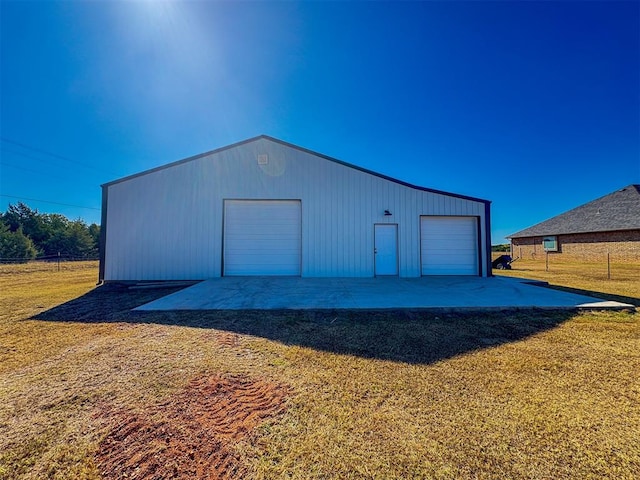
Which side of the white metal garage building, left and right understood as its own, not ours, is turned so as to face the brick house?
left

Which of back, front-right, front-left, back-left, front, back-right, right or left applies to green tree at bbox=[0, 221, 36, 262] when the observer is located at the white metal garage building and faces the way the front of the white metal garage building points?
back-right

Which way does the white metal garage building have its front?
toward the camera

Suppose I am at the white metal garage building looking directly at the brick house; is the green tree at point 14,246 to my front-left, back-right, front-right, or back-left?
back-left
